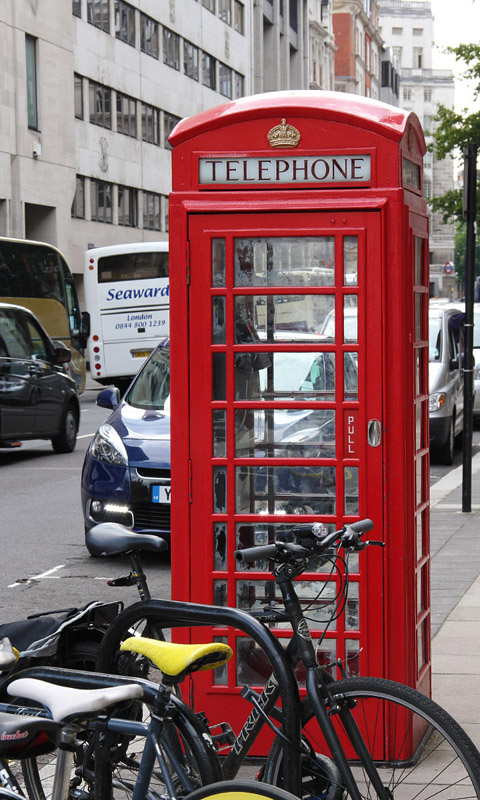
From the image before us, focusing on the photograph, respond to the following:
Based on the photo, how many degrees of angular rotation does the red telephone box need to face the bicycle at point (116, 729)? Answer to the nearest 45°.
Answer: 0° — it already faces it

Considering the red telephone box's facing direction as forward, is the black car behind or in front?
behind

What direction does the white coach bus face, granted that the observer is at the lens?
facing away from the viewer

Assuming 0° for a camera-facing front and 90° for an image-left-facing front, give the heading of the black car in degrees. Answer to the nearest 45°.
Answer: approximately 225°

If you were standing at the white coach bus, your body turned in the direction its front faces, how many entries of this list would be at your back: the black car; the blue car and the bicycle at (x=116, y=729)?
3

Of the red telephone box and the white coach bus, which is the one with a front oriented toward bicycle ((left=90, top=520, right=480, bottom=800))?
the red telephone box

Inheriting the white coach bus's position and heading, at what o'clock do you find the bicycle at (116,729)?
The bicycle is roughly at 6 o'clock from the white coach bus.

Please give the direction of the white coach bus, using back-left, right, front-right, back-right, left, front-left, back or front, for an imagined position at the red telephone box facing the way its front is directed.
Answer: back
